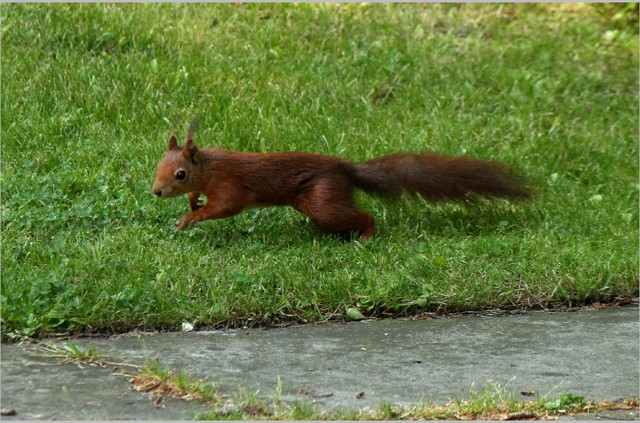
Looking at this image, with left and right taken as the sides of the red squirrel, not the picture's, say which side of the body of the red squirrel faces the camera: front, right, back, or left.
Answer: left
